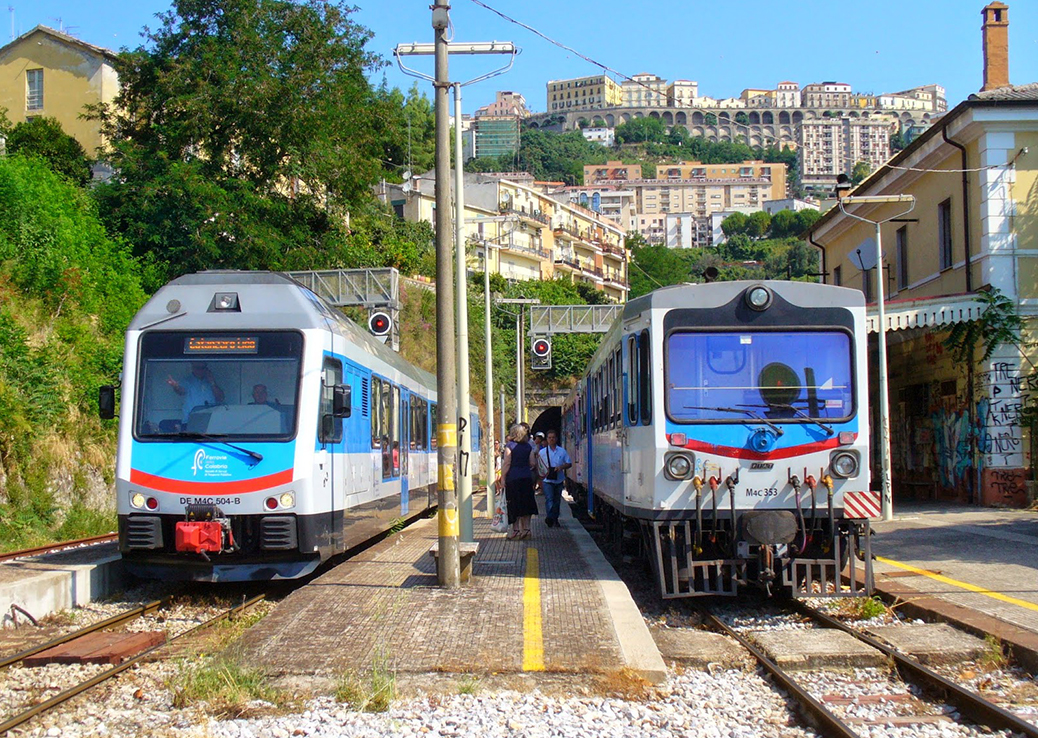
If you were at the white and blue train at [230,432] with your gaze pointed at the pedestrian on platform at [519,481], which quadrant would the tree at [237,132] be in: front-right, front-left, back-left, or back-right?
front-left

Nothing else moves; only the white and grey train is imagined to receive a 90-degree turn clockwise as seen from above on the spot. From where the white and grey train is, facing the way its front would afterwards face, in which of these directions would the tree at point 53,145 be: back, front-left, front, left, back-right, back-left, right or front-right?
front-right

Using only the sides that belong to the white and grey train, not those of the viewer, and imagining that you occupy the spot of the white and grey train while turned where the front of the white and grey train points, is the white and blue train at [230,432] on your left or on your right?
on your right

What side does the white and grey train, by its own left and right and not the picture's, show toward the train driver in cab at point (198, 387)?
right

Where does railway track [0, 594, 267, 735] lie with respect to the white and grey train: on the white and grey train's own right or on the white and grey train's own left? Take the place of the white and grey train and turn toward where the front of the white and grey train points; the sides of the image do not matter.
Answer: on the white and grey train's own right

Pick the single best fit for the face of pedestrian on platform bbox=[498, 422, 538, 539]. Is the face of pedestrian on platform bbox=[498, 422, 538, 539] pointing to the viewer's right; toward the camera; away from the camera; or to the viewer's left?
away from the camera

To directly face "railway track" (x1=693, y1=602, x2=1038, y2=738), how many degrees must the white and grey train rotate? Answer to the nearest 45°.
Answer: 0° — it already faces it

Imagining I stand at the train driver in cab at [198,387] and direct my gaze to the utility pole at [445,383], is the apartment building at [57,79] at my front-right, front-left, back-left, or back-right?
back-left

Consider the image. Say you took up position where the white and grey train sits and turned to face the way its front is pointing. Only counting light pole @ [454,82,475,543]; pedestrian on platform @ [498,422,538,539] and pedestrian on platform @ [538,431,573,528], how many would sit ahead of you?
0

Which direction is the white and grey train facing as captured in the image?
toward the camera

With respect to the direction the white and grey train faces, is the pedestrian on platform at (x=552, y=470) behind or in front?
behind

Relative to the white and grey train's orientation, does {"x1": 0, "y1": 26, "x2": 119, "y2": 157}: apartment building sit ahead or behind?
behind
